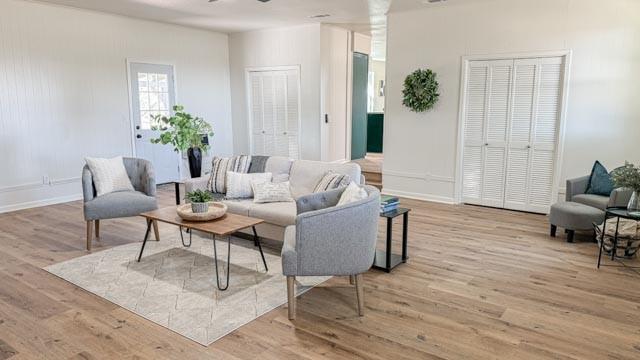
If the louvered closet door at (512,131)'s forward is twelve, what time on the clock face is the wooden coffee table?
The wooden coffee table is roughly at 1 o'clock from the louvered closet door.

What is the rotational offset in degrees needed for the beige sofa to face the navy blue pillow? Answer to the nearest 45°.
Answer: approximately 135° to its left

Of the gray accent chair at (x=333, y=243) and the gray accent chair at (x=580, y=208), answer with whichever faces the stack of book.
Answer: the gray accent chair at (x=580, y=208)

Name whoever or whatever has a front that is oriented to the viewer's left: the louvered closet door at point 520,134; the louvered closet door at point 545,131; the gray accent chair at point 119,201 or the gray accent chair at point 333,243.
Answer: the gray accent chair at point 333,243

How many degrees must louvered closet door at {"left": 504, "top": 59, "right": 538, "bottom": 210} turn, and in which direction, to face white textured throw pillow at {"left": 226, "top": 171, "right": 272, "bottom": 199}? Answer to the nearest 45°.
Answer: approximately 45° to its right

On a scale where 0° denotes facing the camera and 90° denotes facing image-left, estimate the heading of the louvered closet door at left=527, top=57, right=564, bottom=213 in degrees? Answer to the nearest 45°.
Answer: approximately 0°

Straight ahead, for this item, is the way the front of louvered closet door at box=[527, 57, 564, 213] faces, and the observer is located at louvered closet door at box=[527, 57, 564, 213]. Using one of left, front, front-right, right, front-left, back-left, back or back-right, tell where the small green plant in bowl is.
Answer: front-right

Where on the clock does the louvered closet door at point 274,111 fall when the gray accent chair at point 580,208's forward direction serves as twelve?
The louvered closet door is roughly at 2 o'clock from the gray accent chair.

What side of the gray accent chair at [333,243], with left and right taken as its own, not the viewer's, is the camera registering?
left

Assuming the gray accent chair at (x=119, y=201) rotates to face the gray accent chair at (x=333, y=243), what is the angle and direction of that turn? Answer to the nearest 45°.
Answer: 0° — it already faces it

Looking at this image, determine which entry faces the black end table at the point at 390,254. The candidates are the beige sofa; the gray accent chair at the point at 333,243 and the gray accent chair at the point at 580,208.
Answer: the gray accent chair at the point at 580,208

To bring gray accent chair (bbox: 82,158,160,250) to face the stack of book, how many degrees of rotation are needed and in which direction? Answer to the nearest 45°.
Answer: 0° — it already faces it

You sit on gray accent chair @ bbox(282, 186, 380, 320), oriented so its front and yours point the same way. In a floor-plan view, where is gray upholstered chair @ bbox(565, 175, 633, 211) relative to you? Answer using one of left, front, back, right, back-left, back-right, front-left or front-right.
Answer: back-right

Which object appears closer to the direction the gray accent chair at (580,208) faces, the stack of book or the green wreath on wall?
the stack of book

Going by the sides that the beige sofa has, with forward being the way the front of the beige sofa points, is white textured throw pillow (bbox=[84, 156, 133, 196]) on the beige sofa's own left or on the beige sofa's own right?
on the beige sofa's own right
